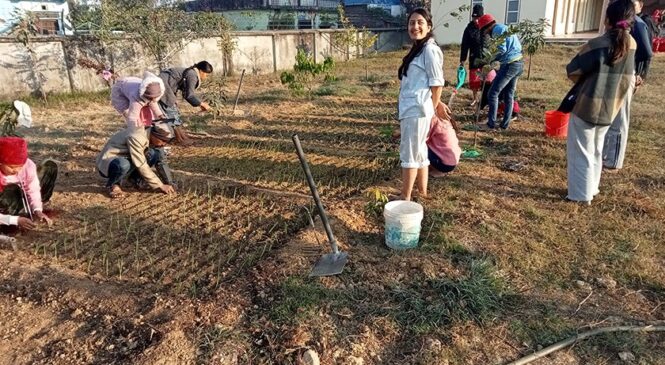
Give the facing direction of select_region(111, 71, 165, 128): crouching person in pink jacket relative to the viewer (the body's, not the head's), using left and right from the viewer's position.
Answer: facing the viewer and to the right of the viewer

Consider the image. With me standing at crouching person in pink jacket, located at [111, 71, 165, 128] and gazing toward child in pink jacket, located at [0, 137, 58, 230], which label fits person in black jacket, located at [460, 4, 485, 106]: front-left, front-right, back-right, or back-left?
back-left

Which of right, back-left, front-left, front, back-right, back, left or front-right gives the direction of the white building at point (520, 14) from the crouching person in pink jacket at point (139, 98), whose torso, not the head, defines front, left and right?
left

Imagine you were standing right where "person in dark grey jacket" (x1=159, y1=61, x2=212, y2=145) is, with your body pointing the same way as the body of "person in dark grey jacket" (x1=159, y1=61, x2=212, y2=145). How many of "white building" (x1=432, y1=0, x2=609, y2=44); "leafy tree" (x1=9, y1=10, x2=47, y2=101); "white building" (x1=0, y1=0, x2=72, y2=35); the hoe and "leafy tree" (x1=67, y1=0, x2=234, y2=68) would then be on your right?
1

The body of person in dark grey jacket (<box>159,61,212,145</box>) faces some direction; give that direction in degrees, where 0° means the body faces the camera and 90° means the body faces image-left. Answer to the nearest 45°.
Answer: approximately 270°

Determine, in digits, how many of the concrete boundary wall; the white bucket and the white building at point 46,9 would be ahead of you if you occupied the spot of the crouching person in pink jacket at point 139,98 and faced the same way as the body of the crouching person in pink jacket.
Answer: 1

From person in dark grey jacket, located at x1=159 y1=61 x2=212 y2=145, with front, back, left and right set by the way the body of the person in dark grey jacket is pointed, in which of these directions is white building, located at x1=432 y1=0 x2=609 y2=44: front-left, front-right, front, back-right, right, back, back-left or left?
front-left

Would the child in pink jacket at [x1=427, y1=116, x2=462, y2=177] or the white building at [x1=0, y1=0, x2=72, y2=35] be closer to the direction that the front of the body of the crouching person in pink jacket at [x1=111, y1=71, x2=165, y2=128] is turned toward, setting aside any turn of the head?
the child in pink jacket

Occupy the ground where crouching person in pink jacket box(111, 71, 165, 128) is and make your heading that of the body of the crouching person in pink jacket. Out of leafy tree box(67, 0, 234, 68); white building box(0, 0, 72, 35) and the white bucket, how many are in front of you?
1

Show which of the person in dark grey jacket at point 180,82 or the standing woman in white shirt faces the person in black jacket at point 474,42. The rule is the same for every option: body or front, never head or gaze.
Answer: the person in dark grey jacket at point 180,82

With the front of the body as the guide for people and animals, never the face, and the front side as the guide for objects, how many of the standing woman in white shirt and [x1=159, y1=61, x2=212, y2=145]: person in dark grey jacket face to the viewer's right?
1
